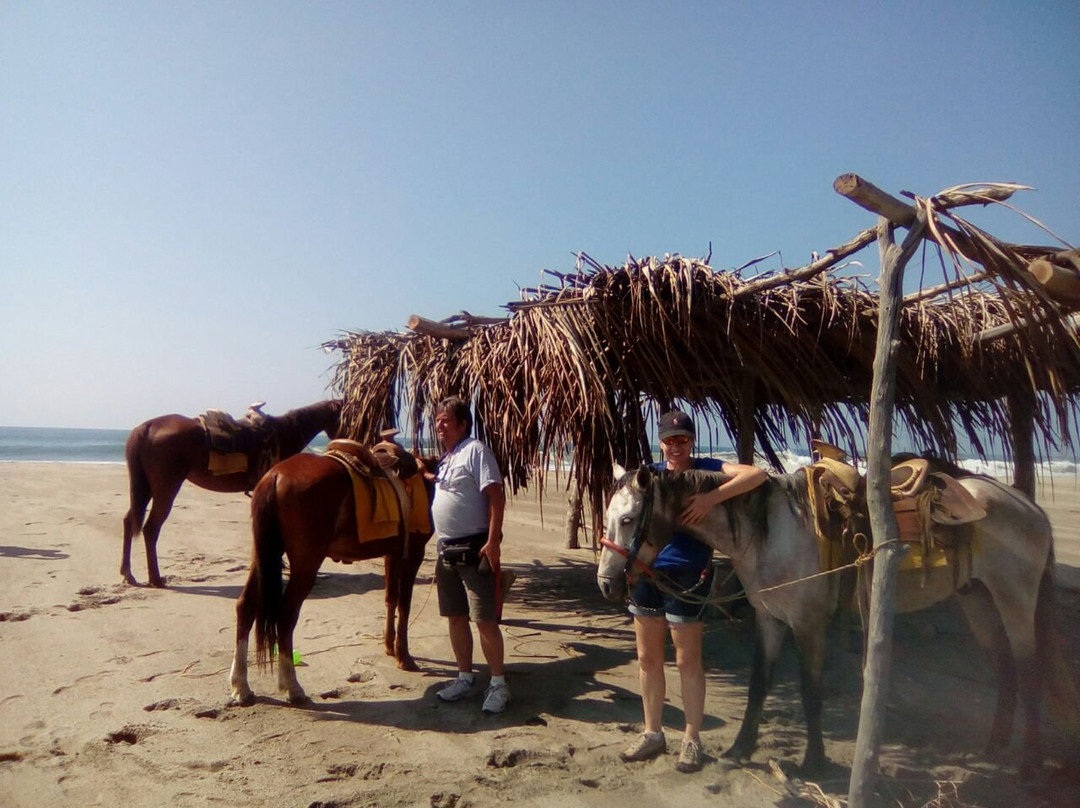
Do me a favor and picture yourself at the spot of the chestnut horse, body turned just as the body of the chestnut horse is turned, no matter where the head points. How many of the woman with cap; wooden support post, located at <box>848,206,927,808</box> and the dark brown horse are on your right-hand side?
2

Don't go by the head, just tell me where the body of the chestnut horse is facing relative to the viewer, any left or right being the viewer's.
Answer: facing away from the viewer and to the right of the viewer

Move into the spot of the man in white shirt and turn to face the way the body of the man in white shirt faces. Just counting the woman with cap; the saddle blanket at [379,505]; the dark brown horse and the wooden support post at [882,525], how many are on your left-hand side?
2

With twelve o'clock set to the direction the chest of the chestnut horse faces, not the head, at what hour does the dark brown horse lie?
The dark brown horse is roughly at 10 o'clock from the chestnut horse.

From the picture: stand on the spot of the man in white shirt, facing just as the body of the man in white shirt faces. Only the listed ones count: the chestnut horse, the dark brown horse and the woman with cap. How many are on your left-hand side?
1

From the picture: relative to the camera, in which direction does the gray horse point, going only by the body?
to the viewer's left

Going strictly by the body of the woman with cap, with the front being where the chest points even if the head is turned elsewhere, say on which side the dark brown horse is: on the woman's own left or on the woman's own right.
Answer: on the woman's own right

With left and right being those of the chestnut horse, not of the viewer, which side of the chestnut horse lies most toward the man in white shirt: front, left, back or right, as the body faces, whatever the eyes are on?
right

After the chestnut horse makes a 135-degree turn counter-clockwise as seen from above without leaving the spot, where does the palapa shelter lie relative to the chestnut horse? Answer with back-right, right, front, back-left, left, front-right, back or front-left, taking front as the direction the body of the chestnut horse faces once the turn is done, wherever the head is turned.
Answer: back

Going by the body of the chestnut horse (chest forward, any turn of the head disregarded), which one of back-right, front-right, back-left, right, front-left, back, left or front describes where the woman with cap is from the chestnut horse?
right

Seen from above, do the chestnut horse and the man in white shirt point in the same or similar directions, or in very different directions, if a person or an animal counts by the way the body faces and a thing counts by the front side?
very different directions

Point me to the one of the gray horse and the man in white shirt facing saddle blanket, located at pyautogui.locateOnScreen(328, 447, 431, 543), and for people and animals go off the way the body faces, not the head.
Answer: the gray horse

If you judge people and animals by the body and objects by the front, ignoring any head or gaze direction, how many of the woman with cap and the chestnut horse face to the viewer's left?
0
